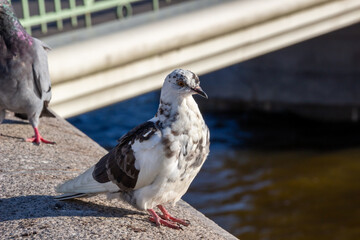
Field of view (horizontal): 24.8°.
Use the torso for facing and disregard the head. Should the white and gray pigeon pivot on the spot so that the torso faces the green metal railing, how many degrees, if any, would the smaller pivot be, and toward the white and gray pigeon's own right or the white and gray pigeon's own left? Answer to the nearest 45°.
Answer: approximately 135° to the white and gray pigeon's own left

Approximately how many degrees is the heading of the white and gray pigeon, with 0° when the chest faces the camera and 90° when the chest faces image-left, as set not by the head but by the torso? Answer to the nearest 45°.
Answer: approximately 315°

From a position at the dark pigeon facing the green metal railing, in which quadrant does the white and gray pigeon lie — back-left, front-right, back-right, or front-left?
back-right

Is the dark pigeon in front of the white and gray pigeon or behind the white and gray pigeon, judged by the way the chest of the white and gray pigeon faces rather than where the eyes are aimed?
behind

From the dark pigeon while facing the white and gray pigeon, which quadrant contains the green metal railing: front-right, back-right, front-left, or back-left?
back-left
